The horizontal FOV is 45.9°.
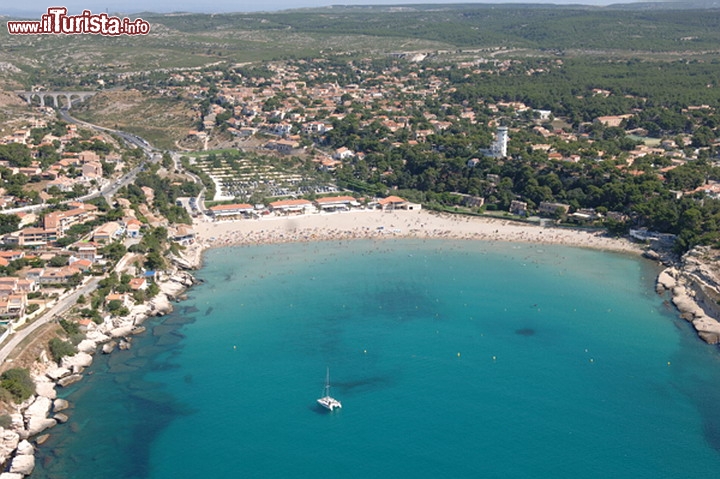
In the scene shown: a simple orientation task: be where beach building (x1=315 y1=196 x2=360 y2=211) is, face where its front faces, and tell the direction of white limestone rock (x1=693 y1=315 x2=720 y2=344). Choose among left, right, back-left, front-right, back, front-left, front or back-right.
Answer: front-left

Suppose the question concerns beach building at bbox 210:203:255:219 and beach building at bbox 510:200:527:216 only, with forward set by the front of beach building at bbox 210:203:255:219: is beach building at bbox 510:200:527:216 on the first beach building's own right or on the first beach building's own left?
on the first beach building's own left

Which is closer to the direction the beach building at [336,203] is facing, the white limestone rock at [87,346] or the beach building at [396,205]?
the white limestone rock

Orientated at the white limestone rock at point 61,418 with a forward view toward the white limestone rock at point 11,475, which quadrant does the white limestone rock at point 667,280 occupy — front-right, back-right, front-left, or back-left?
back-left

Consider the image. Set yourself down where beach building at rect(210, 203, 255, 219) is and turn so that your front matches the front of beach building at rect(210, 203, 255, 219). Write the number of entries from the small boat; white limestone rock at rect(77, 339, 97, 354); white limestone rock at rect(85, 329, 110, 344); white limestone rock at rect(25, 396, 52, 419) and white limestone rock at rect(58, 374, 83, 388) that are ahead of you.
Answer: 5

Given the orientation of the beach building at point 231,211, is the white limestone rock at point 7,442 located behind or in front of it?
in front

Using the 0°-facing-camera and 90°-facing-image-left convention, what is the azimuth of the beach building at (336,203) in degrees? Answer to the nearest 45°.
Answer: approximately 0°

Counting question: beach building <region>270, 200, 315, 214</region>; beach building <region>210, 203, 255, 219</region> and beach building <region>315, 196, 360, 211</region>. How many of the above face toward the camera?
3

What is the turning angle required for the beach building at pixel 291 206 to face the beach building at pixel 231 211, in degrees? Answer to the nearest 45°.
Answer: approximately 90° to its right

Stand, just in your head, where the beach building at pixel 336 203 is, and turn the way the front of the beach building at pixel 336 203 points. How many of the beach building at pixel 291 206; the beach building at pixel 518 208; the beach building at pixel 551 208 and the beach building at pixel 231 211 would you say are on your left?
2

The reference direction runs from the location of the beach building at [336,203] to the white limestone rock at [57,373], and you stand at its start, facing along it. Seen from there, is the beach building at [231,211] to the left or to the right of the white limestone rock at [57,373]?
right

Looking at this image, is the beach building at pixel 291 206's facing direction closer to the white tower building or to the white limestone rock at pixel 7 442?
the white limestone rock

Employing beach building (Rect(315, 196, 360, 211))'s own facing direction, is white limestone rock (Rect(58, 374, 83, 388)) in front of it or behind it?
in front

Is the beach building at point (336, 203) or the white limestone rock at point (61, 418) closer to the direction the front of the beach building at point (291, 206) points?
the white limestone rock

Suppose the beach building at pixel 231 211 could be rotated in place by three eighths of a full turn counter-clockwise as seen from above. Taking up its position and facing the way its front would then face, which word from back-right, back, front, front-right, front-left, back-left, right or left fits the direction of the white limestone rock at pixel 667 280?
right

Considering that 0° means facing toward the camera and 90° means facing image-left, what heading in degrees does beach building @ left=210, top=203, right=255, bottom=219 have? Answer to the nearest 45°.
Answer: approximately 0°
